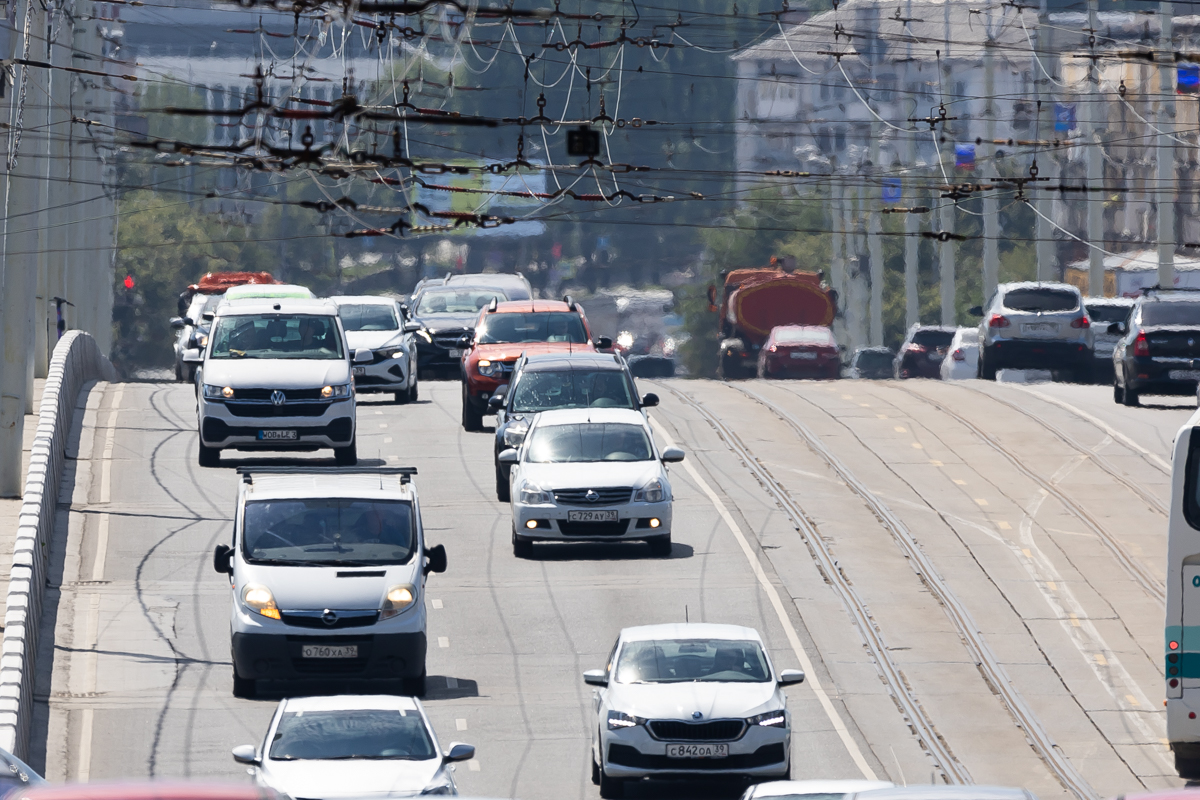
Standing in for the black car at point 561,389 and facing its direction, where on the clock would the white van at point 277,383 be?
The white van is roughly at 3 o'clock from the black car.

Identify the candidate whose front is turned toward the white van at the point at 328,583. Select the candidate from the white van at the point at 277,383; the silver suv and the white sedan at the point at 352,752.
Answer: the white van at the point at 277,383

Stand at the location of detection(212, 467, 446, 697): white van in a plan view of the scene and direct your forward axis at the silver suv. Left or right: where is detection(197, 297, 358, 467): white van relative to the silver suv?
left

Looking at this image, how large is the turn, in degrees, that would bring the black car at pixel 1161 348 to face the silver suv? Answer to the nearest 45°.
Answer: approximately 45° to its left

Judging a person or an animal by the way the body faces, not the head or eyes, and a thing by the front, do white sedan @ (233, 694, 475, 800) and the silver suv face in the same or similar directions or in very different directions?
very different directions

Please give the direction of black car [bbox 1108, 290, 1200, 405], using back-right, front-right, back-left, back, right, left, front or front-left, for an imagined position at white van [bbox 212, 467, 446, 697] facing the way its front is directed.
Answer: back-left

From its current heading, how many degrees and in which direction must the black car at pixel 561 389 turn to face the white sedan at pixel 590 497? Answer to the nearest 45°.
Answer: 0° — it already faces it

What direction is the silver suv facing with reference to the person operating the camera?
facing away from the viewer

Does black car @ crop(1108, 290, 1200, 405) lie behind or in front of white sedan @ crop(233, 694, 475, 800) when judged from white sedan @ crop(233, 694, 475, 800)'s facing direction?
behind

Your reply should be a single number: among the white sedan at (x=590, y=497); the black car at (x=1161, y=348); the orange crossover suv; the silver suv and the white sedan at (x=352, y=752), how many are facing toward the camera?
3

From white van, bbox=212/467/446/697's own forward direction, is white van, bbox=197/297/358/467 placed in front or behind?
behind

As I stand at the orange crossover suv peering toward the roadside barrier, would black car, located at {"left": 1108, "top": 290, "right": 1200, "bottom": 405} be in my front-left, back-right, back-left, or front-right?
back-left

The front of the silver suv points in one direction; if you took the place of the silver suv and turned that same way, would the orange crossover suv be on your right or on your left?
on your left
